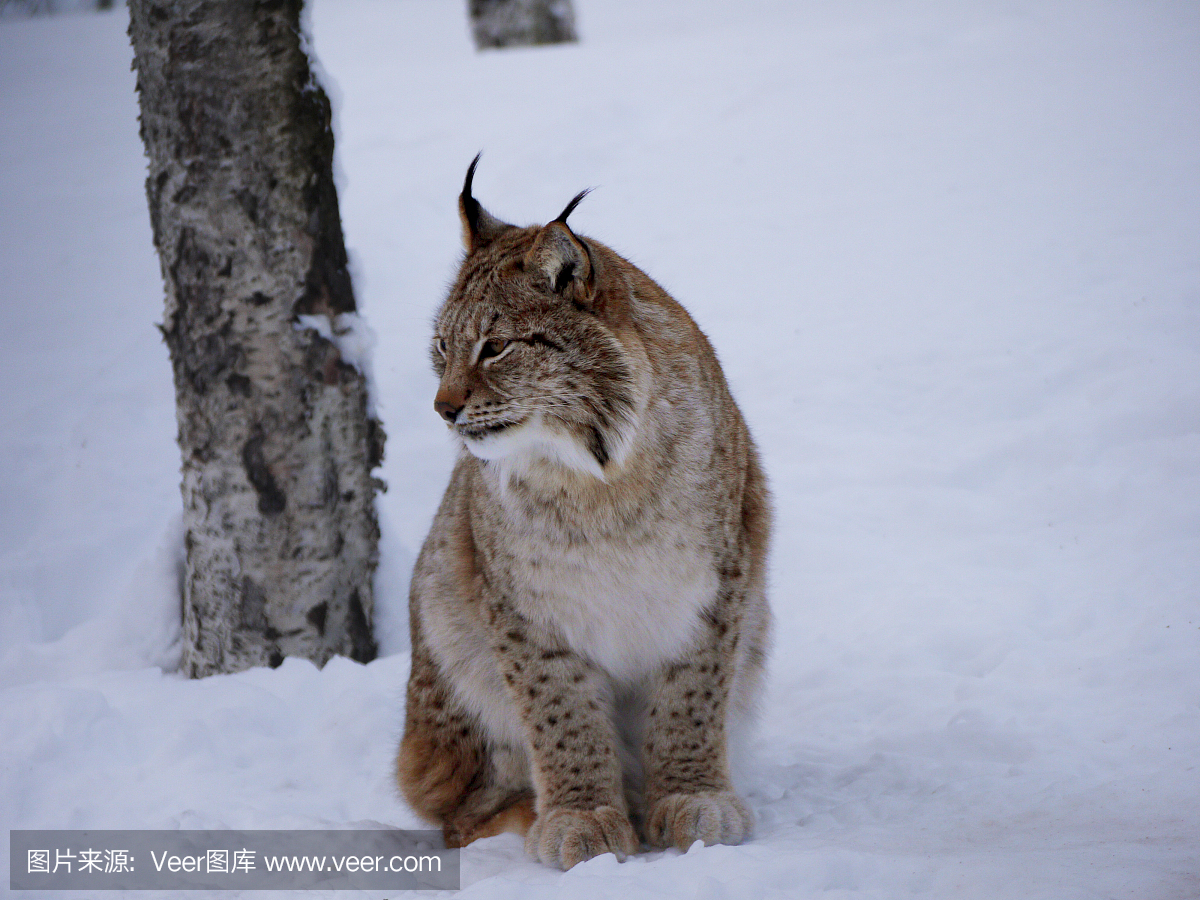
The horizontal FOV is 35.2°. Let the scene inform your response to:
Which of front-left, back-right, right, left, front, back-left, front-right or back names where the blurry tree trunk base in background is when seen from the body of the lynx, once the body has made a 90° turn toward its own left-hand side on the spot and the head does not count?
left

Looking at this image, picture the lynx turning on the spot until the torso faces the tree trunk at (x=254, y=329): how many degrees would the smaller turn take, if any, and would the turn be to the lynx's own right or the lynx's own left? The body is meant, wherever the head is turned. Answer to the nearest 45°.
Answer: approximately 135° to the lynx's own right

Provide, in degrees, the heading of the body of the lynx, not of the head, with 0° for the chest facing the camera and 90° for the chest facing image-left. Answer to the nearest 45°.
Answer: approximately 0°
